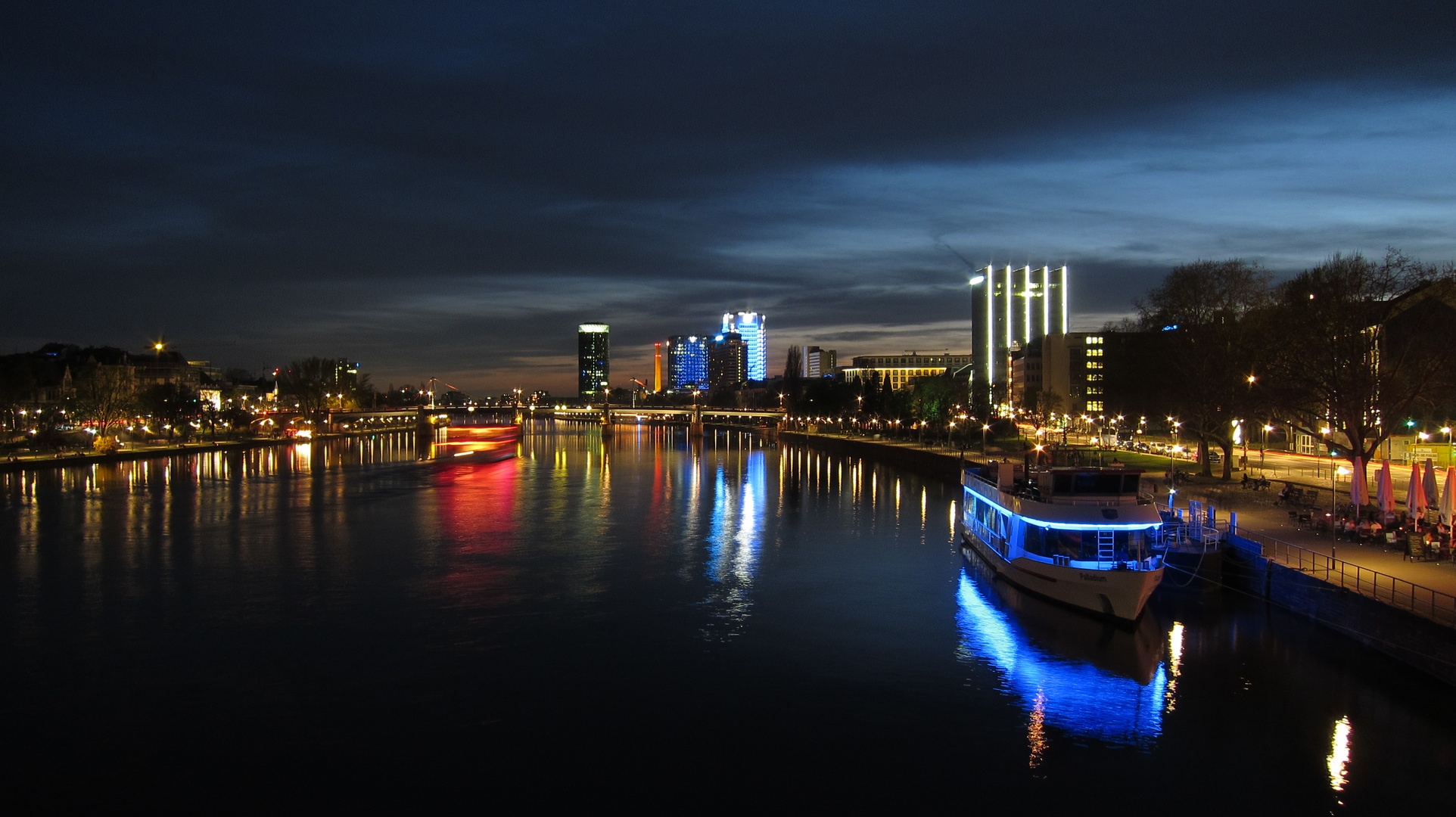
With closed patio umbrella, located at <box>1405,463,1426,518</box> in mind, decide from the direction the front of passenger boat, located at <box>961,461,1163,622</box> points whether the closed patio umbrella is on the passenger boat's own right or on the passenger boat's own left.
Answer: on the passenger boat's own left

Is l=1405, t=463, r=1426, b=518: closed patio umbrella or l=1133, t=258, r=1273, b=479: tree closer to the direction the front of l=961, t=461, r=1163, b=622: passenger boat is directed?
the closed patio umbrella

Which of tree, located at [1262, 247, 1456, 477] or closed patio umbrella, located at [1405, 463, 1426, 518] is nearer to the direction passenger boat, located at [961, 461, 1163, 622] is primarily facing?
the closed patio umbrella

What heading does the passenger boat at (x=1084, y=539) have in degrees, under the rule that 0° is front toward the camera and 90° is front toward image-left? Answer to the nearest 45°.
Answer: approximately 315°

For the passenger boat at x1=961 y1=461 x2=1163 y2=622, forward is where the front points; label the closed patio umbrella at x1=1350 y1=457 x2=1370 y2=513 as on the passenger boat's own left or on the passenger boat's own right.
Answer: on the passenger boat's own left

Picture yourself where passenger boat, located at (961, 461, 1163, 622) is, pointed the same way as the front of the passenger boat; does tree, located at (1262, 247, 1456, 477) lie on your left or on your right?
on your left

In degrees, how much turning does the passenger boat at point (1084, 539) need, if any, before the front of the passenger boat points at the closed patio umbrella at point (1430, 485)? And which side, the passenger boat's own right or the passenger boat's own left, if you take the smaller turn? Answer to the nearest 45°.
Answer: approximately 45° to the passenger boat's own left

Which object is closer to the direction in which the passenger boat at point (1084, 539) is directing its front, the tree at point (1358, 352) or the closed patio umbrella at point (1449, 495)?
the closed patio umbrella
